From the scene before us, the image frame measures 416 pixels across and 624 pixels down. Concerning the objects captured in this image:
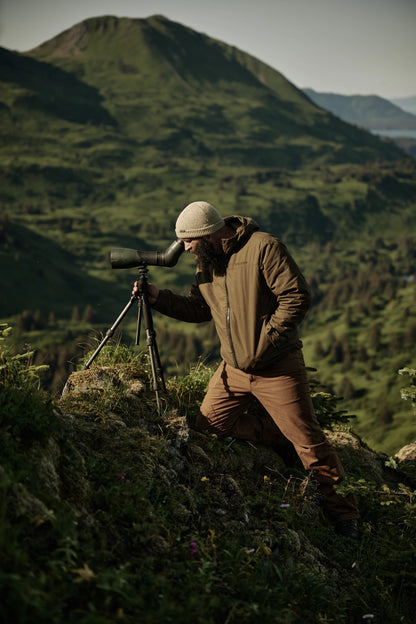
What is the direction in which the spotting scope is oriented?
to the viewer's left

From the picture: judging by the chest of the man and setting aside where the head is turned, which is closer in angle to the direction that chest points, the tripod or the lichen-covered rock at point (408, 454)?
the tripod

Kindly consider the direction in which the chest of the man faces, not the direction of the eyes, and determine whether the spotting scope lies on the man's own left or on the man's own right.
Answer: on the man's own right

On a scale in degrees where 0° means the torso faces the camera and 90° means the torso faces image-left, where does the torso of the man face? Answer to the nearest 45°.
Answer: approximately 45°

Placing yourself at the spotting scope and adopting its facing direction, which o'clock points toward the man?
The man is roughly at 7 o'clock from the spotting scope.

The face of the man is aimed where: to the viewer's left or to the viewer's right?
to the viewer's left

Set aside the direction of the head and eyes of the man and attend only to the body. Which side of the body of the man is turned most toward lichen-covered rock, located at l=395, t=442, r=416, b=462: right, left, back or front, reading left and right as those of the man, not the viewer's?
back

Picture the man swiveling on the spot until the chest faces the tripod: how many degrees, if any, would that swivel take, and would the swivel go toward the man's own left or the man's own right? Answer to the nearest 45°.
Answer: approximately 45° to the man's own right
